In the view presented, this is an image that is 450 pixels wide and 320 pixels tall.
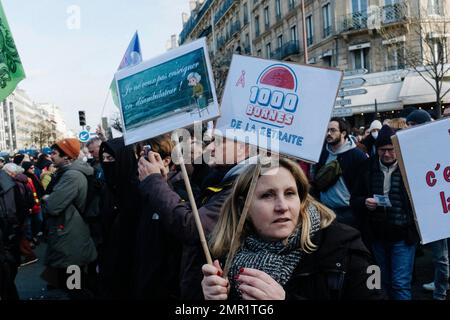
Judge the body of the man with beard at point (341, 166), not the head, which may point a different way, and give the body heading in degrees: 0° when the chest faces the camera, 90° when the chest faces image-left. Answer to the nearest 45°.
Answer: approximately 45°

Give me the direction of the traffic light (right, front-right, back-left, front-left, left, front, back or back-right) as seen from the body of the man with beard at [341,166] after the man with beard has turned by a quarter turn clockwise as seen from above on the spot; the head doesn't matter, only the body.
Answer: front

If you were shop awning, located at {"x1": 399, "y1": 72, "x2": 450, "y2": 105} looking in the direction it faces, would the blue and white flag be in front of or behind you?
in front

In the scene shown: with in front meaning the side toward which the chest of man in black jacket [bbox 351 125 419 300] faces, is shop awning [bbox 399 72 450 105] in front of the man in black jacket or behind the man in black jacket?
behind

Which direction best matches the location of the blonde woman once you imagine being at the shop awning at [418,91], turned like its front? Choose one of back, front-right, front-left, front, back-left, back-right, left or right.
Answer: front-left

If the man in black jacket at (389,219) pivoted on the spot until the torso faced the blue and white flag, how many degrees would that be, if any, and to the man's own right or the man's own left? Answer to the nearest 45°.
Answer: approximately 90° to the man's own right

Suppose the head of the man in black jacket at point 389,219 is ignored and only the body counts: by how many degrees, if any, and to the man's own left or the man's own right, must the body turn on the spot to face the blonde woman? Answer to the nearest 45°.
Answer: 0° — they already face them

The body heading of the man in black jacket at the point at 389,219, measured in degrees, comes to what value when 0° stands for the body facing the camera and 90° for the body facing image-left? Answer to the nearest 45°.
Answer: approximately 0°

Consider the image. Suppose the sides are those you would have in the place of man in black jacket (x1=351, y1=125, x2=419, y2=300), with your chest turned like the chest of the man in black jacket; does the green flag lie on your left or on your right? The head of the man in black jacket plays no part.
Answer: on your right

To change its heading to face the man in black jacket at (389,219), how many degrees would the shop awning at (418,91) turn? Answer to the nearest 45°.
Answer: approximately 45° to its left

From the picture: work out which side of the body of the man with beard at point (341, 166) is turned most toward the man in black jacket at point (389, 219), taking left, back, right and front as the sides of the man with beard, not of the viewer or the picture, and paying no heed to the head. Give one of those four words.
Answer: left
